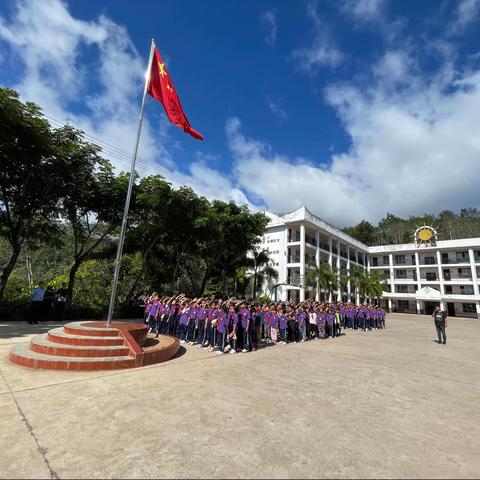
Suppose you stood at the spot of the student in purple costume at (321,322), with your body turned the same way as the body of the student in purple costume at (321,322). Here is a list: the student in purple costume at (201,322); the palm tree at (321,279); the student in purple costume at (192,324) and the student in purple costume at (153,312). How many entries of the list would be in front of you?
3

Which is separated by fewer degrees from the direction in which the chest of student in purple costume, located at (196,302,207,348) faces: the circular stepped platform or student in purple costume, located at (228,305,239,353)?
the circular stepped platform

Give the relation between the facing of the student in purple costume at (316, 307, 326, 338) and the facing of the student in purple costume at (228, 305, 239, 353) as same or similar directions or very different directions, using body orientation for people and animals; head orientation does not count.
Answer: same or similar directions

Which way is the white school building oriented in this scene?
toward the camera

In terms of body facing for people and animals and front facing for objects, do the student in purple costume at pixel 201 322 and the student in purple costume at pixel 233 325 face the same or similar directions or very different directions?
same or similar directions

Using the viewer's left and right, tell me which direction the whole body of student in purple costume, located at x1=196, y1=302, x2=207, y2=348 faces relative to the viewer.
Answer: facing the viewer and to the left of the viewer

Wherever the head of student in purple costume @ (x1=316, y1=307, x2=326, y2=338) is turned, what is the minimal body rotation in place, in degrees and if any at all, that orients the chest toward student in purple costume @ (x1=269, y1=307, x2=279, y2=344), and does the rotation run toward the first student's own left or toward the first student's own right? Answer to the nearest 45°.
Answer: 0° — they already face them

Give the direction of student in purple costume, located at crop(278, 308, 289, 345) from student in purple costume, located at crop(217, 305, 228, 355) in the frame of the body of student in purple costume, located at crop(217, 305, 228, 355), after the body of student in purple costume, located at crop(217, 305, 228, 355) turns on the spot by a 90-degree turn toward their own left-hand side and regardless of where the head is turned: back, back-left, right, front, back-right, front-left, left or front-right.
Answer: left

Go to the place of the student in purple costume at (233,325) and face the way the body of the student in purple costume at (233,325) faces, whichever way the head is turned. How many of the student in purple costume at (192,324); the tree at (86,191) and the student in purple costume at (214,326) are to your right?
3
